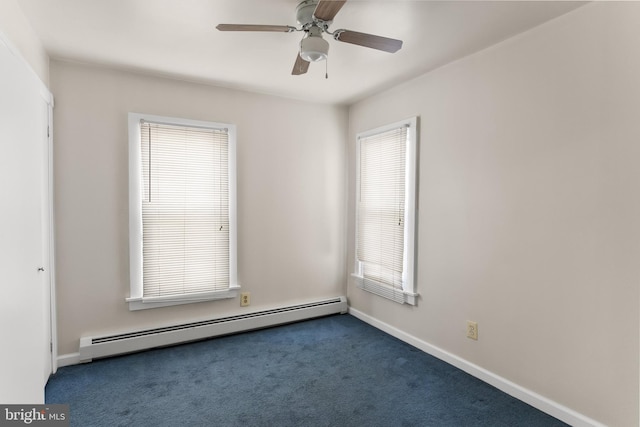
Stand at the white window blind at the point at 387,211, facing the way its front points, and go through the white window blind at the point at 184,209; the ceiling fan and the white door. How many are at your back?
0

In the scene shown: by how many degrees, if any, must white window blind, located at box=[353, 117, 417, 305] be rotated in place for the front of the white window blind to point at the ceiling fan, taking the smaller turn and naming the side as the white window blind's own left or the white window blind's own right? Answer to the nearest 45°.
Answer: approximately 45° to the white window blind's own left

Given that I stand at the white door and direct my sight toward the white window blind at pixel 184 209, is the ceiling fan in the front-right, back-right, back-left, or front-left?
front-right

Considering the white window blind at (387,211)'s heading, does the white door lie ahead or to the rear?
ahead

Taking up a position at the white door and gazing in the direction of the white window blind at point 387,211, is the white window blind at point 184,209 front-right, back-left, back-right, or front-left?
front-left

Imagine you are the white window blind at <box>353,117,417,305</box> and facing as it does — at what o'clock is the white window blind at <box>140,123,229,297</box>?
the white window blind at <box>140,123,229,297</box> is roughly at 1 o'clock from the white window blind at <box>353,117,417,305</box>.

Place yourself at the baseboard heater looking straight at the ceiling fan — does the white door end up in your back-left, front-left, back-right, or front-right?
front-right
